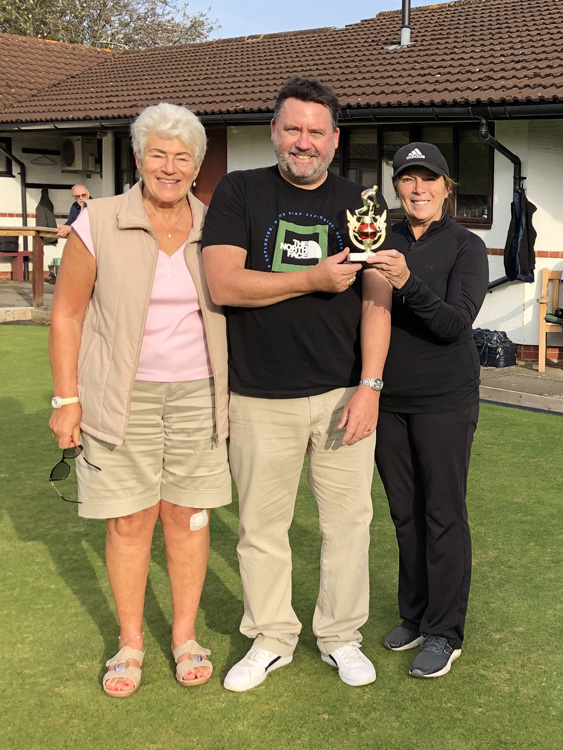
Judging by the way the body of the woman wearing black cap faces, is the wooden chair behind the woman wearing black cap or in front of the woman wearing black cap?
behind

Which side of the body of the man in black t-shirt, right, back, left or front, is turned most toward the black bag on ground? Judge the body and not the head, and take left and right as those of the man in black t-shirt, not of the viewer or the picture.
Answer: back

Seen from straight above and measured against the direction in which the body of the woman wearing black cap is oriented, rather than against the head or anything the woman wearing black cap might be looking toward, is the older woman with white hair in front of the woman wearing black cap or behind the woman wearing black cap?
in front

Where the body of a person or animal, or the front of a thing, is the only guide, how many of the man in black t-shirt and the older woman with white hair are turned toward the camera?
2

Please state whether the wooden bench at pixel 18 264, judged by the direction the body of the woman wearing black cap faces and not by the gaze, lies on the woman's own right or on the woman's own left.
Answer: on the woman's own right

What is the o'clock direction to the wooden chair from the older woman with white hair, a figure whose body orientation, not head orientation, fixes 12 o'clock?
The wooden chair is roughly at 7 o'clock from the older woman with white hair.
